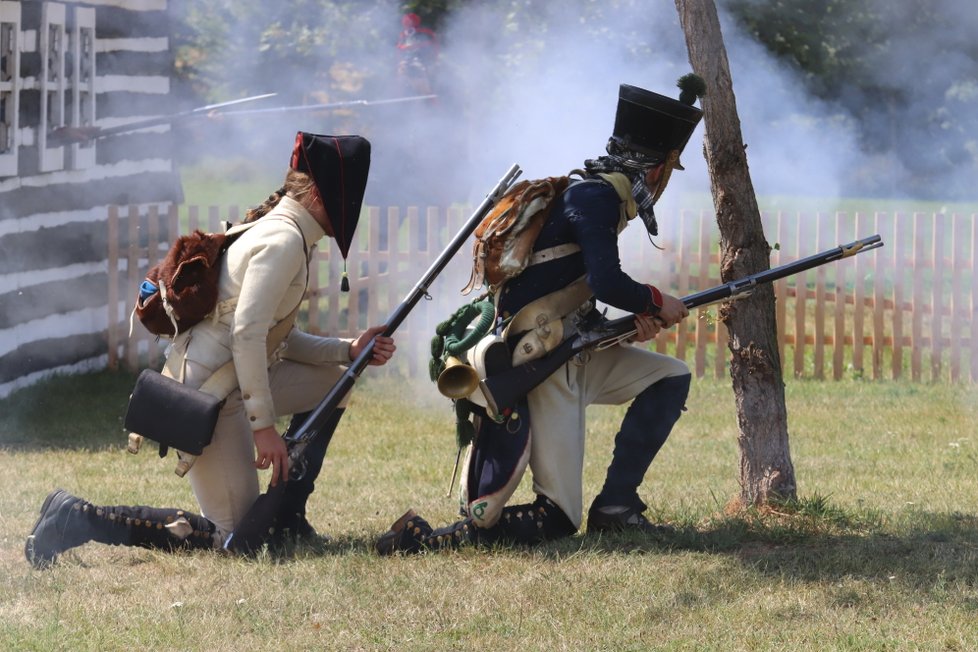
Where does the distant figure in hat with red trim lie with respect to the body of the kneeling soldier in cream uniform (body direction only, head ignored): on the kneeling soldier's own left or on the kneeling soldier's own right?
on the kneeling soldier's own left

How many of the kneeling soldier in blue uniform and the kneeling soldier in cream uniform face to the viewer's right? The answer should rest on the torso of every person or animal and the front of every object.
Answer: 2

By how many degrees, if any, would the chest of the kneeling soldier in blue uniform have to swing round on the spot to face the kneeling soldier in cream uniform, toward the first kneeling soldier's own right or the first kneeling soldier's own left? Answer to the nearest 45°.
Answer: approximately 180°

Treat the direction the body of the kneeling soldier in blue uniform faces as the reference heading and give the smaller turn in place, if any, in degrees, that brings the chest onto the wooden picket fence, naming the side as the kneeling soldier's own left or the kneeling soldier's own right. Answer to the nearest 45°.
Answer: approximately 90° to the kneeling soldier's own left

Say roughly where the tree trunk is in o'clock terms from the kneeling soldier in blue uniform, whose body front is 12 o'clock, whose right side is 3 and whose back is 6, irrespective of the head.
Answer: The tree trunk is roughly at 11 o'clock from the kneeling soldier in blue uniform.

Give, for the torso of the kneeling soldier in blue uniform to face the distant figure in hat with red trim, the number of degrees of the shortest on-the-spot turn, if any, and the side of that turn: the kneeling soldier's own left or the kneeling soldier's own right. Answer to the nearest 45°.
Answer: approximately 90° to the kneeling soldier's own left

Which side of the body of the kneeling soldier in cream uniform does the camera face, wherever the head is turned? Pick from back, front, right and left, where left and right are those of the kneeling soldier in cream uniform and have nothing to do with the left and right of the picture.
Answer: right

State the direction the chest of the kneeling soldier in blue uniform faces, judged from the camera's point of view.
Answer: to the viewer's right

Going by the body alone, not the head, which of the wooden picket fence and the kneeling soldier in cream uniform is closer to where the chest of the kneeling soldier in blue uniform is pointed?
the wooden picket fence

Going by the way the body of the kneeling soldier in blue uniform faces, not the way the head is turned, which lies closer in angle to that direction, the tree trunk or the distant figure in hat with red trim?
the tree trunk

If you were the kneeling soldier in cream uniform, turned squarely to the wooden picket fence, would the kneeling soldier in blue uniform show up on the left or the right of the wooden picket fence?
right
